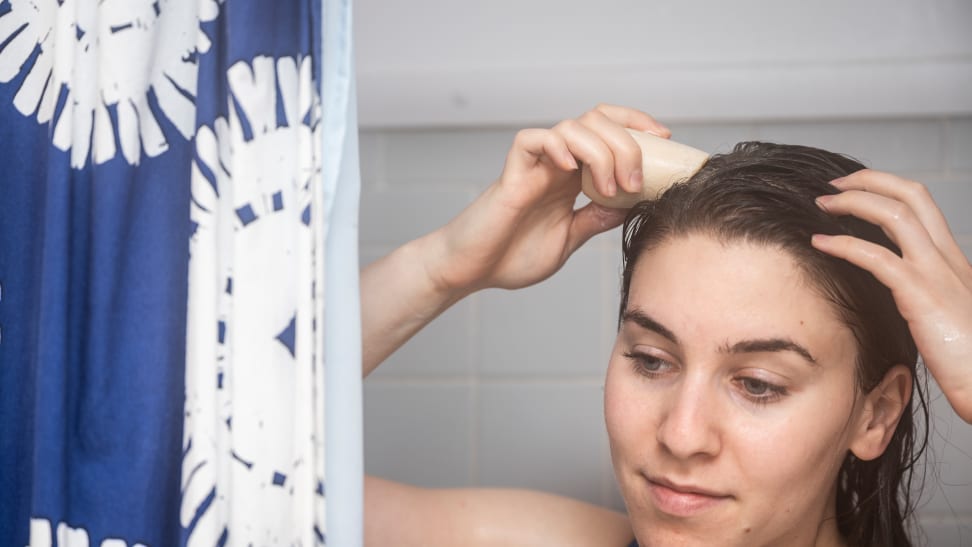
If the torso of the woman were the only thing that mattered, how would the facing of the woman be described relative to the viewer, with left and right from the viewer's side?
facing the viewer and to the left of the viewer

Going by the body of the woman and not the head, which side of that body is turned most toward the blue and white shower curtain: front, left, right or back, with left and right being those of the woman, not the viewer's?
right

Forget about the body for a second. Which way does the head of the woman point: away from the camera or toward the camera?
toward the camera
